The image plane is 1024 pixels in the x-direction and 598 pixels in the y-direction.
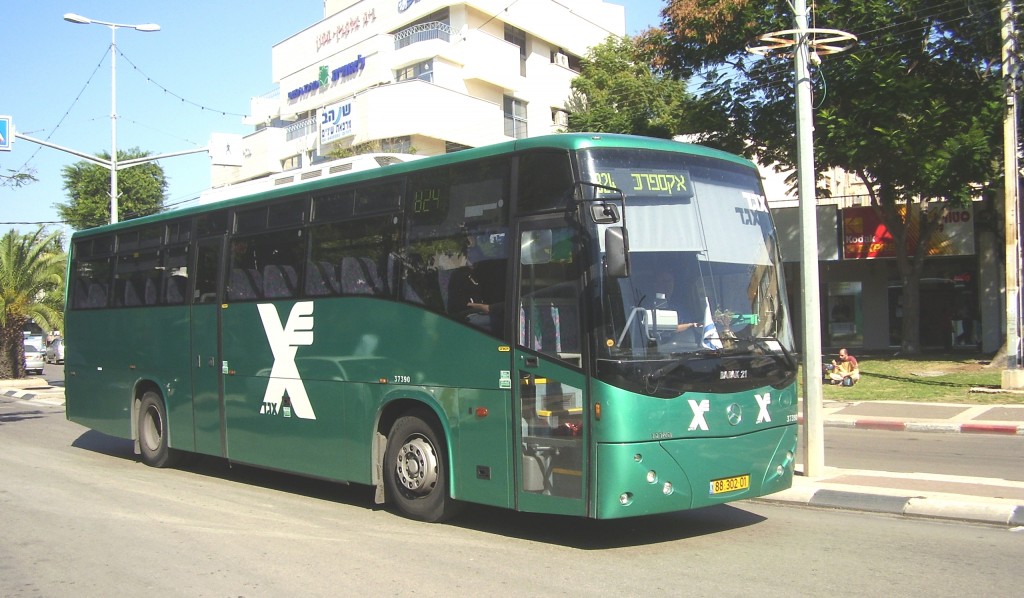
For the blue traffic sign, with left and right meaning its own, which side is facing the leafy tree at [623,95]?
left

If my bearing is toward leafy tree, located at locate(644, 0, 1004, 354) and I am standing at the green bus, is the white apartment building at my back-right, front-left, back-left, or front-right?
front-left

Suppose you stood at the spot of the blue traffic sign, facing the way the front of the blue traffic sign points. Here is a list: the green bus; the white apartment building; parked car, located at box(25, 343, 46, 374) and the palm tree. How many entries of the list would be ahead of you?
1

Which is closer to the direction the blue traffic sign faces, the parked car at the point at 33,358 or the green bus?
the green bus

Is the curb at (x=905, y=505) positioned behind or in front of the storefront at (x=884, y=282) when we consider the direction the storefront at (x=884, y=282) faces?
in front

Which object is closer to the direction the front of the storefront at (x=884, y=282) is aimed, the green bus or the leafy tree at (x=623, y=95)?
the green bus

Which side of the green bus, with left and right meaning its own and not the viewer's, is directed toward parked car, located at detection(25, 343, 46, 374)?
back

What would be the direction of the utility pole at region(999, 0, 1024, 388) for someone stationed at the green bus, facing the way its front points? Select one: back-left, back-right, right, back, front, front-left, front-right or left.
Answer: left

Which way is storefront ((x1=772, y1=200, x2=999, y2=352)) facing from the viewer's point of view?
toward the camera

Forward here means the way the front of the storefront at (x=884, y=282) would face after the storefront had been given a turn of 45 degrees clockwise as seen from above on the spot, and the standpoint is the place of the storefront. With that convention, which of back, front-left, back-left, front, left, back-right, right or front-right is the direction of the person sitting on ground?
front-left

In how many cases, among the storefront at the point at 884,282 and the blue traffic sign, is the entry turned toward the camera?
2

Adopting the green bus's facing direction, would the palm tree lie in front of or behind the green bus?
behind

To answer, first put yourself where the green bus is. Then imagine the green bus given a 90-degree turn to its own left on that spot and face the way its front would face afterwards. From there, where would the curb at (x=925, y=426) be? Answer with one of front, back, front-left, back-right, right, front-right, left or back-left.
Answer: front

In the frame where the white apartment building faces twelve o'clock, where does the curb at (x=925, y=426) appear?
The curb is roughly at 10 o'clock from the white apartment building.

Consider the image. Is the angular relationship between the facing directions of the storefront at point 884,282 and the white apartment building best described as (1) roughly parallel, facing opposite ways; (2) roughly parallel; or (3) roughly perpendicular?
roughly parallel

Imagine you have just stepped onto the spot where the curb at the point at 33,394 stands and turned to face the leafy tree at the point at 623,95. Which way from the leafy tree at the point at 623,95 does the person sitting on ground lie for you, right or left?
right

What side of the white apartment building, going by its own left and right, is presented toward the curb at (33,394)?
front
